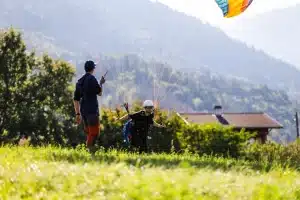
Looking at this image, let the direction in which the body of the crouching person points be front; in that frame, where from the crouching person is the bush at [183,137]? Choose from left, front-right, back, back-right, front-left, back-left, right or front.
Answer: back-left

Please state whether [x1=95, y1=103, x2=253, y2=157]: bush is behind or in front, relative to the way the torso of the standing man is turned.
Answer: in front

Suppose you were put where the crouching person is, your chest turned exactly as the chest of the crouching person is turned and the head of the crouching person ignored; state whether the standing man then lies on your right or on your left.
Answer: on your right

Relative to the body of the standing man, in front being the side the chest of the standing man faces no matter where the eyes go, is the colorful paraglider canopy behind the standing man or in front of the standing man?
in front

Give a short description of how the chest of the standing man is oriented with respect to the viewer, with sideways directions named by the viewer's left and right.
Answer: facing away from the viewer and to the right of the viewer
